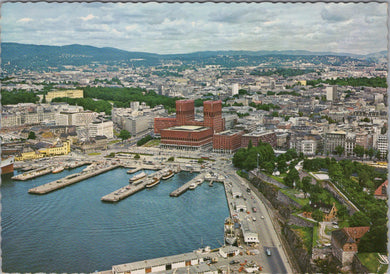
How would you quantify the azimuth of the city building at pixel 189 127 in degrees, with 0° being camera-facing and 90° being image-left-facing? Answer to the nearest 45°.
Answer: approximately 0°

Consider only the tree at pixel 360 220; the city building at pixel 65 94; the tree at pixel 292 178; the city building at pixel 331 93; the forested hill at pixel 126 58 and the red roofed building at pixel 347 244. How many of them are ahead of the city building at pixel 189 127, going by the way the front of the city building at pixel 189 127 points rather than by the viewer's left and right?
3

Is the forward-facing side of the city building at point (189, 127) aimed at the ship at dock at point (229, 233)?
yes

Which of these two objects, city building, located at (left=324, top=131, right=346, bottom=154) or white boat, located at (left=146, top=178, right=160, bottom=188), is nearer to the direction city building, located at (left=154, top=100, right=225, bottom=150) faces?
the white boat

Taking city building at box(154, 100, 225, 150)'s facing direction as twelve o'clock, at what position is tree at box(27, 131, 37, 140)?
The tree is roughly at 3 o'clock from the city building.

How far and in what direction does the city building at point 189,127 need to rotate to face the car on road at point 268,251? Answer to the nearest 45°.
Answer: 0° — it already faces it

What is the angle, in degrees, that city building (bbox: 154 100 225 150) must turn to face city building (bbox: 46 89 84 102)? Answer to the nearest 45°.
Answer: approximately 135° to its right

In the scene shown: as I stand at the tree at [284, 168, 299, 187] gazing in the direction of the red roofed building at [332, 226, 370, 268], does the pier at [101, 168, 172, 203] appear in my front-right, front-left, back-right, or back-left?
back-right

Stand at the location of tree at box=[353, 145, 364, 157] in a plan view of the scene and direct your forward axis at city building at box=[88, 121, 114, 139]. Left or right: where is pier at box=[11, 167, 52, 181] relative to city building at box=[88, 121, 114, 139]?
left

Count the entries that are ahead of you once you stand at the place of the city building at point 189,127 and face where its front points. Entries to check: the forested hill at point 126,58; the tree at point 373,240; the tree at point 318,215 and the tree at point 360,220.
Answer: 3

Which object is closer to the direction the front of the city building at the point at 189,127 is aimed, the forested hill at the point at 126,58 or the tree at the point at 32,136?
the tree

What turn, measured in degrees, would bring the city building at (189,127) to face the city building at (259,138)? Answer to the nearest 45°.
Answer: approximately 45° to its left

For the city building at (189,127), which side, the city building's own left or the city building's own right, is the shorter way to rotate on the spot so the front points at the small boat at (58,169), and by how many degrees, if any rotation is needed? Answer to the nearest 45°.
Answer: approximately 45° to the city building's own right

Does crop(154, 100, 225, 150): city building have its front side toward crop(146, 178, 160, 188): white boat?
yes

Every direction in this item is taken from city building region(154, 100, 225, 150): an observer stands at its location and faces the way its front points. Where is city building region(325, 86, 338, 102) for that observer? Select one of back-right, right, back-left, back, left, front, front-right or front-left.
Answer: back-left
